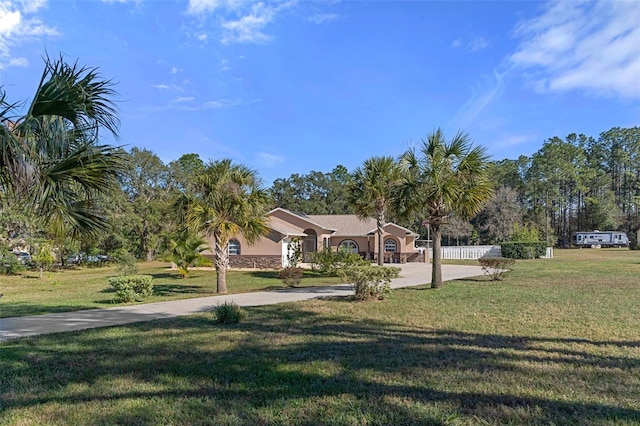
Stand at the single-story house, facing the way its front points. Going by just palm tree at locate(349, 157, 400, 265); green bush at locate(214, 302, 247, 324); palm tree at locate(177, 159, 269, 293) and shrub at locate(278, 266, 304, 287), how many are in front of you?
4

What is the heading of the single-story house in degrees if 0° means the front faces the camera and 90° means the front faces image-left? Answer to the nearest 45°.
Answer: approximately 0°

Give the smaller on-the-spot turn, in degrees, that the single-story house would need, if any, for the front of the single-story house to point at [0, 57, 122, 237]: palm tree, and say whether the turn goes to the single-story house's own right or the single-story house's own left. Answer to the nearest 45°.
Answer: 0° — it already faces it

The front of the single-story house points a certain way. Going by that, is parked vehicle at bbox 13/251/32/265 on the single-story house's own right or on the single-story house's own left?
on the single-story house's own right

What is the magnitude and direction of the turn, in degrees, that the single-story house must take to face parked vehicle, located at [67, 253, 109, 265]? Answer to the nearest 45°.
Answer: approximately 90° to its right

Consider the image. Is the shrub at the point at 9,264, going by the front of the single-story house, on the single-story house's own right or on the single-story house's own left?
on the single-story house's own right

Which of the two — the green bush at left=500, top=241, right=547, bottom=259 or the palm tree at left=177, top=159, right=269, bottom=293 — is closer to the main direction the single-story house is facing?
the palm tree

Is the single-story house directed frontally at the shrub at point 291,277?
yes

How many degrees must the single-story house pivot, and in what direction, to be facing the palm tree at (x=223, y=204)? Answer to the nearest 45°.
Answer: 0° — it already faces it
